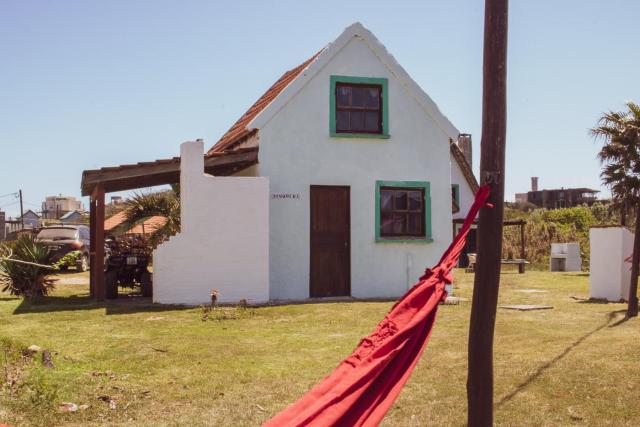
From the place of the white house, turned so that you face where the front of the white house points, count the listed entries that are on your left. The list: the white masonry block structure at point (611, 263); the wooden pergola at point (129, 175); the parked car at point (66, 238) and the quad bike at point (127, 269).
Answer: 1

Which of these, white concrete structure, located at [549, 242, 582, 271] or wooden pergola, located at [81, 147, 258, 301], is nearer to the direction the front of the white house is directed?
the wooden pergola

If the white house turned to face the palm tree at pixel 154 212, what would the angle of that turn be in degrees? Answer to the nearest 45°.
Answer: approximately 135° to its right

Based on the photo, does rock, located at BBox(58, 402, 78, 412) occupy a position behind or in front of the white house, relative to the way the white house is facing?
in front

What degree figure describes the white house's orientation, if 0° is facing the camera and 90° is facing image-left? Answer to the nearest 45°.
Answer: approximately 0°

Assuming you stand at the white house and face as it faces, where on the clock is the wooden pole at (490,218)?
The wooden pole is roughly at 12 o'clock from the white house.

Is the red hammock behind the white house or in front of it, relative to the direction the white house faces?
in front

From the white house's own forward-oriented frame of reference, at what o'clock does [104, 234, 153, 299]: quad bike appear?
The quad bike is roughly at 3 o'clock from the white house.

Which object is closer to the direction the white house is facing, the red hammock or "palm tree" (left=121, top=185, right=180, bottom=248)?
the red hammock

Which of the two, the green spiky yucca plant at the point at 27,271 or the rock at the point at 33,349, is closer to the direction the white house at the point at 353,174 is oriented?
the rock

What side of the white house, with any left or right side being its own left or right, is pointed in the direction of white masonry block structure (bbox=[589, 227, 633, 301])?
left

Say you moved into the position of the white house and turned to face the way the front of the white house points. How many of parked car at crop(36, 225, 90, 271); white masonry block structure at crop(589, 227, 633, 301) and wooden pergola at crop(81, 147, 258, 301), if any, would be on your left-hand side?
1
